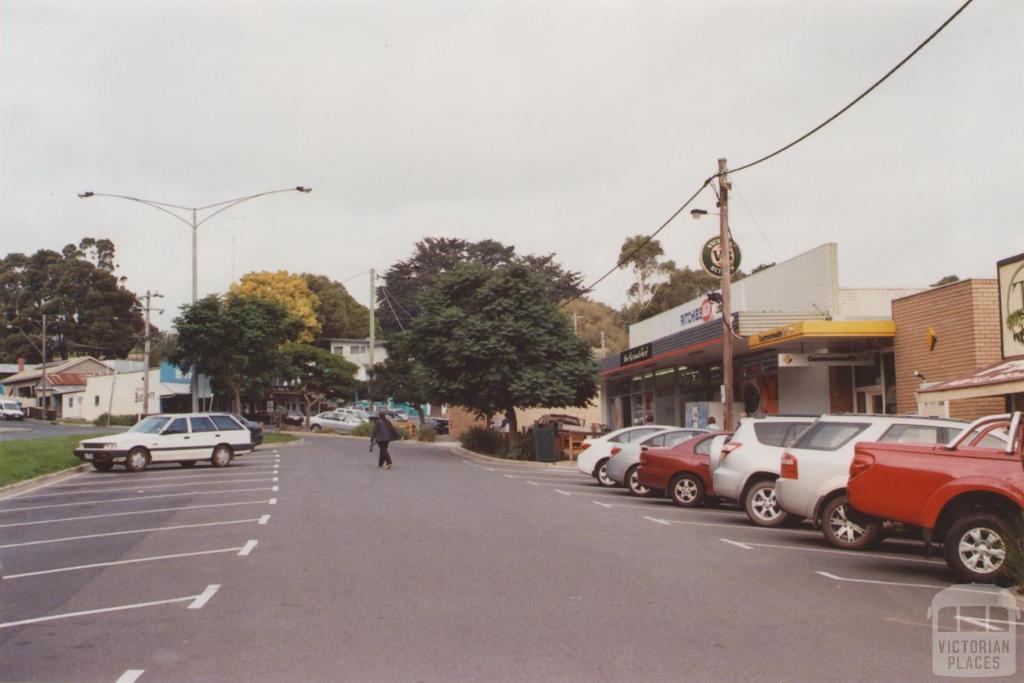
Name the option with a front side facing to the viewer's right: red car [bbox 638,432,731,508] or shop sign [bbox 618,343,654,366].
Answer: the red car

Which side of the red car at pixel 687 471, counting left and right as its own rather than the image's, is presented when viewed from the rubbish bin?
left

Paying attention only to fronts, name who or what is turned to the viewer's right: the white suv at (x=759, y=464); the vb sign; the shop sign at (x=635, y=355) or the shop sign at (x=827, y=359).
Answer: the white suv

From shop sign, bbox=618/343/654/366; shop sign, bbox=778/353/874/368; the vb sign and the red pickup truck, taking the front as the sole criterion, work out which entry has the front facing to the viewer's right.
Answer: the red pickup truck

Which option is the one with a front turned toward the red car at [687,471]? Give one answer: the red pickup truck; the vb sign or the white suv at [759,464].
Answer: the vb sign

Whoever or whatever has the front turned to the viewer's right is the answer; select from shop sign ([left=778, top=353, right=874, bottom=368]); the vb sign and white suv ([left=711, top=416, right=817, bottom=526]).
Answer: the white suv

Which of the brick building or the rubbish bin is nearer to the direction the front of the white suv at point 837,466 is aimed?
the brick building

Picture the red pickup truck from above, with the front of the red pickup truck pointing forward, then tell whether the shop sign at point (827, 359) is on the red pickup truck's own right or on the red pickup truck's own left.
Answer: on the red pickup truck's own left

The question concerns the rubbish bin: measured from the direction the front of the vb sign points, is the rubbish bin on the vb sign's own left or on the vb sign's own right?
on the vb sign's own right

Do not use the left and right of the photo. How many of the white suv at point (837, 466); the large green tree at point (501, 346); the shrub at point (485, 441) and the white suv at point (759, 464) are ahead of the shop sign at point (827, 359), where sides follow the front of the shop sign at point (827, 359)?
2

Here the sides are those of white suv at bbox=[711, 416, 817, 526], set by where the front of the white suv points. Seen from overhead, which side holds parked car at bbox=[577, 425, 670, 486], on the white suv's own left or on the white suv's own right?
on the white suv's own left
